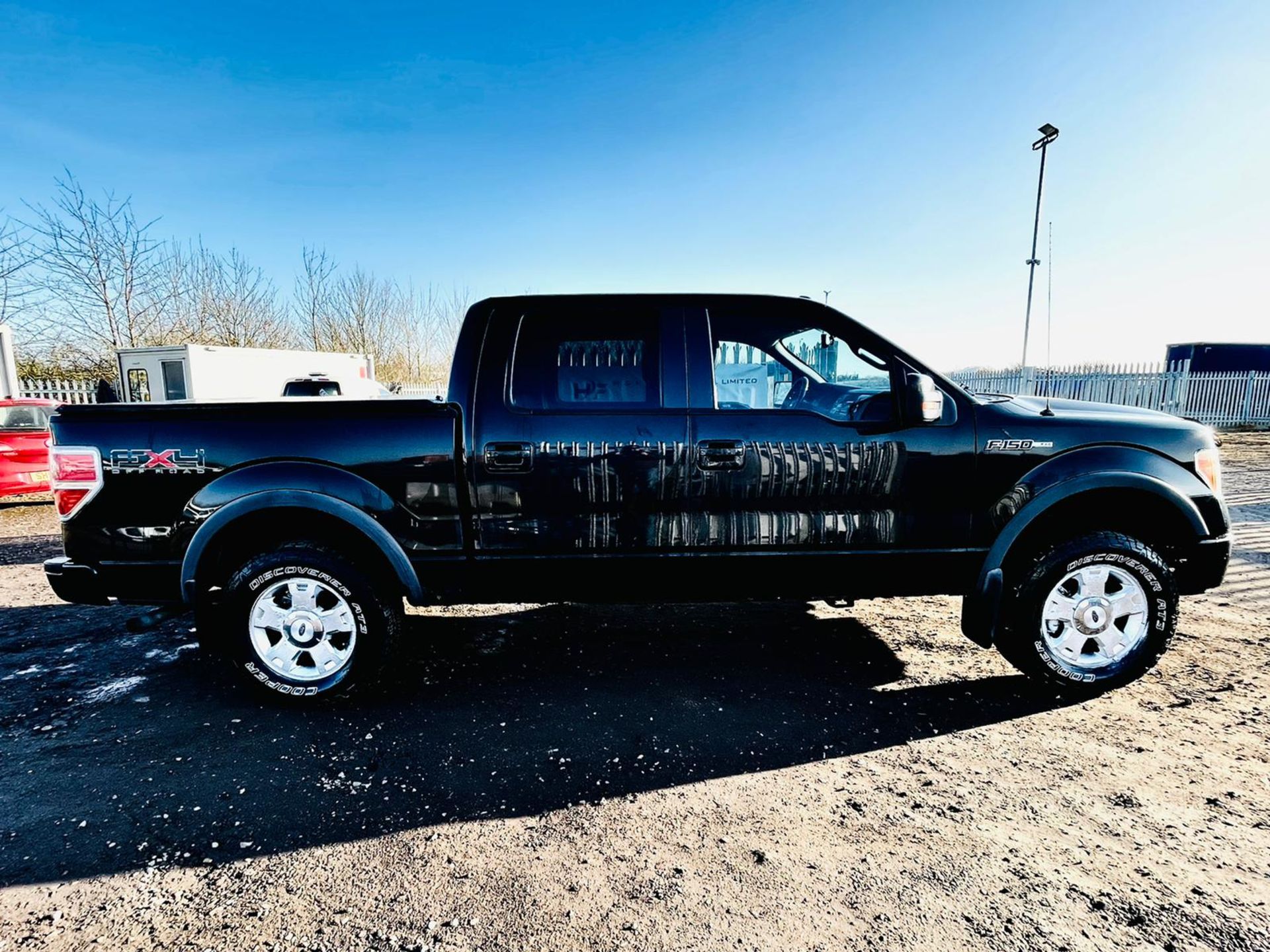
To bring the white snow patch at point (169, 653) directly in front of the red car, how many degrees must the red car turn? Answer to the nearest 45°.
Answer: approximately 180°

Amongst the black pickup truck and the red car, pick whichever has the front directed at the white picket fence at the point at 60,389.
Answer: the red car

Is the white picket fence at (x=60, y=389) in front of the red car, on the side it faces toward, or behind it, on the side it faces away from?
in front

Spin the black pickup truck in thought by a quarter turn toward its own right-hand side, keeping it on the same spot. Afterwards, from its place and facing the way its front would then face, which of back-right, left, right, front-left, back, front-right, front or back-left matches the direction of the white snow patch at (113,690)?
right

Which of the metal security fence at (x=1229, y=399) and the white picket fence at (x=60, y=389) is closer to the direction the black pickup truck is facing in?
the metal security fence

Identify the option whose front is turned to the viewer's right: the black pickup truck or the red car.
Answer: the black pickup truck

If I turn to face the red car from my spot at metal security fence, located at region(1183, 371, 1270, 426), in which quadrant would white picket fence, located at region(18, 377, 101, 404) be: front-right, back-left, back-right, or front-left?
front-right

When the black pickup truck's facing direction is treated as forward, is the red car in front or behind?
behind

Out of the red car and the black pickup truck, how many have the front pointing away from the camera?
1

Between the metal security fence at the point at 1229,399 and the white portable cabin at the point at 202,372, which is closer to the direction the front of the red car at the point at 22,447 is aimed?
the white portable cabin

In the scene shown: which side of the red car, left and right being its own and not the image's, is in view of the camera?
back

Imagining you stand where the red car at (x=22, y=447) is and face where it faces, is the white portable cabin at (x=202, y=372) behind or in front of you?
in front

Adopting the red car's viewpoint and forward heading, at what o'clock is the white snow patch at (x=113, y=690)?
The white snow patch is roughly at 6 o'clock from the red car.

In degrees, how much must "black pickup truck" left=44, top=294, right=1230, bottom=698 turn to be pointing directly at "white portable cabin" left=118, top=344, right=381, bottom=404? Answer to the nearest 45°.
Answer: approximately 135° to its left

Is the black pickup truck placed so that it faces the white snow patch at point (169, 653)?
no

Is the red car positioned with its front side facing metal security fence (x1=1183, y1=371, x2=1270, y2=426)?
no

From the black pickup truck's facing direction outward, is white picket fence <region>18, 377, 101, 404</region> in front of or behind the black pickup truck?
behind

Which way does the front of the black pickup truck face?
to the viewer's right
